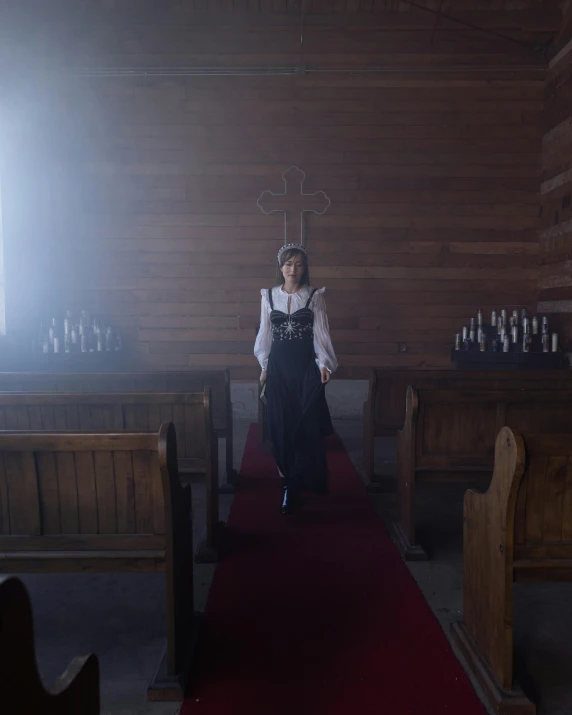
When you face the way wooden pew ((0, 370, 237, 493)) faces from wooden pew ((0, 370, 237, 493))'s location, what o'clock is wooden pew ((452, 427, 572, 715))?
wooden pew ((452, 427, 572, 715)) is roughly at 5 o'clock from wooden pew ((0, 370, 237, 493)).

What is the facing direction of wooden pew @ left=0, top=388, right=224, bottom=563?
away from the camera

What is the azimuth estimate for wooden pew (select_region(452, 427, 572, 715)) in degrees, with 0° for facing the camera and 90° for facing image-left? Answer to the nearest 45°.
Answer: approximately 180°

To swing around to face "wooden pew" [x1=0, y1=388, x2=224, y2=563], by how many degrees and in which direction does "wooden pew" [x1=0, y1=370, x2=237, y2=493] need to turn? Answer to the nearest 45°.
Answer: approximately 180°

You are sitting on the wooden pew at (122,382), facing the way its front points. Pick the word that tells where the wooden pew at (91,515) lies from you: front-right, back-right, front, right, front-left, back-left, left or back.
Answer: back

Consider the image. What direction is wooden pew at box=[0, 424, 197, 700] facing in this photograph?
away from the camera

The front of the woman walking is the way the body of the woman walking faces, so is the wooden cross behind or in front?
behind

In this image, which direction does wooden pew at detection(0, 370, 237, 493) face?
away from the camera

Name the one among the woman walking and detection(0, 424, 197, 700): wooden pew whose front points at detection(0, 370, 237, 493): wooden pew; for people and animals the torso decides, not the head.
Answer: detection(0, 424, 197, 700): wooden pew

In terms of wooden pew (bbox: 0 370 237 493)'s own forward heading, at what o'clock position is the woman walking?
The woman walking is roughly at 4 o'clock from the wooden pew.

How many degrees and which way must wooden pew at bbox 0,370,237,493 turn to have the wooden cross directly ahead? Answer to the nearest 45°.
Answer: approximately 45° to its right

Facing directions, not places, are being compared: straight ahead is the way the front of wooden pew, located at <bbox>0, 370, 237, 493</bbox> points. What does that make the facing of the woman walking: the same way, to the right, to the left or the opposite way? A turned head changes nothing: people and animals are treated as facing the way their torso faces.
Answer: the opposite way
